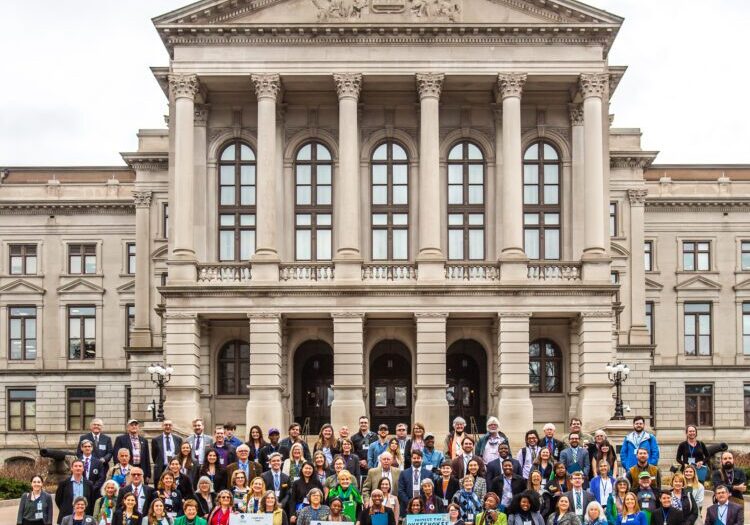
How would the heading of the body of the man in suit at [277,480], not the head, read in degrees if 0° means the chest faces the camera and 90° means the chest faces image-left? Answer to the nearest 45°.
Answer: approximately 0°

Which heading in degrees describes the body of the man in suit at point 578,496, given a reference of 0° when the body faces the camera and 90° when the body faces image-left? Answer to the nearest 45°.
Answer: approximately 0°

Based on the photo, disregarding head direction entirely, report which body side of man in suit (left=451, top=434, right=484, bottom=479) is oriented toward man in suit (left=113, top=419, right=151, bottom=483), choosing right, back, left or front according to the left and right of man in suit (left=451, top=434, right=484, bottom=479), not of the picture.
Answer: right

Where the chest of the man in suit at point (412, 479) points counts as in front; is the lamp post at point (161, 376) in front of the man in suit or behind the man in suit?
behind
